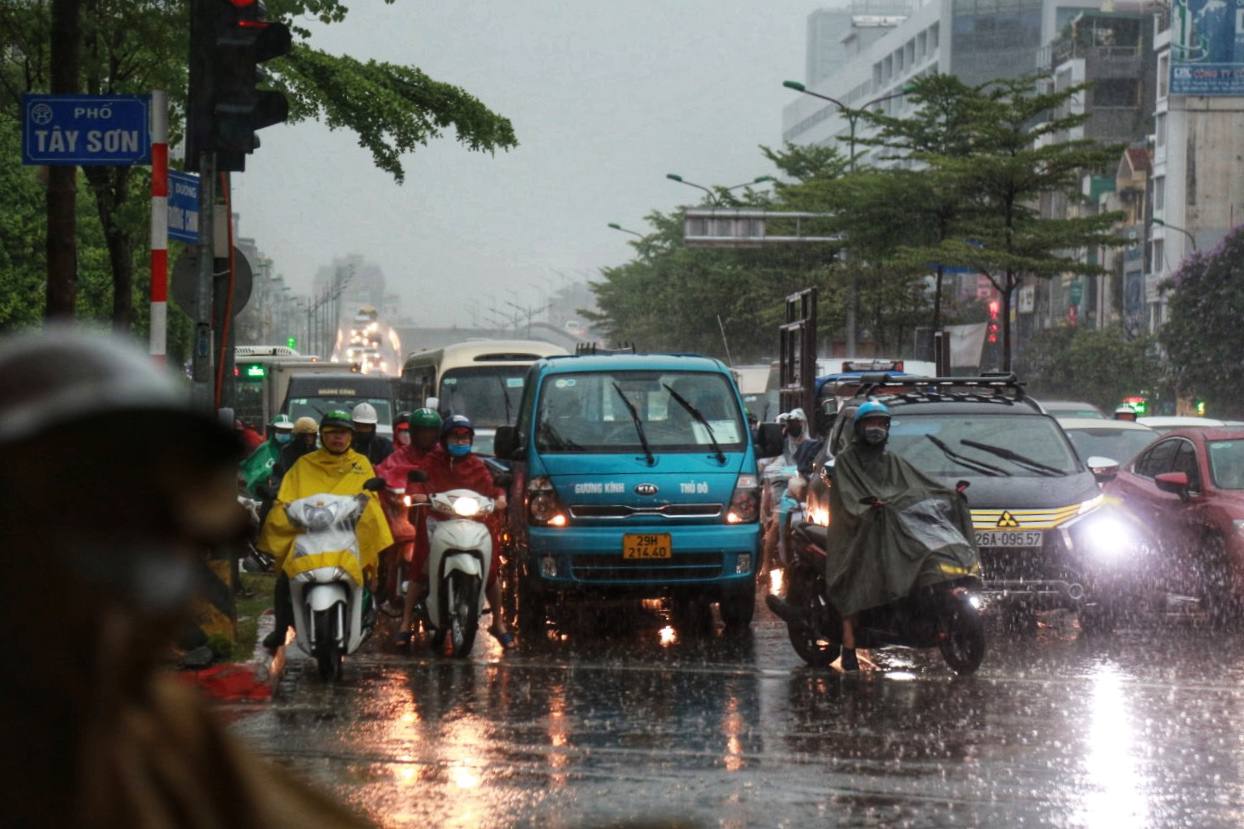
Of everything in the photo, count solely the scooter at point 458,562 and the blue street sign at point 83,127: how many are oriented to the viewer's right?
0

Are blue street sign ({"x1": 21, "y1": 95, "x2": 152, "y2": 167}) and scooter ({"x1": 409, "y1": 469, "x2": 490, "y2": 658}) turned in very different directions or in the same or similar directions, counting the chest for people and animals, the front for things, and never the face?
same or similar directions

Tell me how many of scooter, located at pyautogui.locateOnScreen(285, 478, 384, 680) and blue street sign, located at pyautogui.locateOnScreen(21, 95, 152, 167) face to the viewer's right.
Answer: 0

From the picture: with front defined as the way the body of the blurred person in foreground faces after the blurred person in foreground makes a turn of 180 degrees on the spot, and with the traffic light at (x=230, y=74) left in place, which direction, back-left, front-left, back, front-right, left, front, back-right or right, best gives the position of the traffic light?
right

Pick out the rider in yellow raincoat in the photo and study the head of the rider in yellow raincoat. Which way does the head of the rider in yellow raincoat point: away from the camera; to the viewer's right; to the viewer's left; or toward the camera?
toward the camera

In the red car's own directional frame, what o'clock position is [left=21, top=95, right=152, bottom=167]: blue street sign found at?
The blue street sign is roughly at 3 o'clock from the red car.

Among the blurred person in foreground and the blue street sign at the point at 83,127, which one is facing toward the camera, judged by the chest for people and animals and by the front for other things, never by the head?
the blue street sign

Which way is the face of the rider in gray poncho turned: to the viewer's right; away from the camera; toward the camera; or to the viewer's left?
toward the camera

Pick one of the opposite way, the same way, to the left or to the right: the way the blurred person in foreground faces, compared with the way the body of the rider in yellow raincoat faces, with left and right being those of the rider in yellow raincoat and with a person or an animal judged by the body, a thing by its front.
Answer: to the left

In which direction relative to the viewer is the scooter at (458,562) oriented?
toward the camera

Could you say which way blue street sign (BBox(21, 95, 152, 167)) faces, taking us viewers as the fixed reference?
facing the viewer

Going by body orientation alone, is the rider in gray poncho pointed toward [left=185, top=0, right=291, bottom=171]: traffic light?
no

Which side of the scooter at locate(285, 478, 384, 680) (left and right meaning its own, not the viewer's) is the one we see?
front

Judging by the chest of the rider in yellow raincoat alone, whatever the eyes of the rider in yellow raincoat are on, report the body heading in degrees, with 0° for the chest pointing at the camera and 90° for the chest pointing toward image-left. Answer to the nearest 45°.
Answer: approximately 0°

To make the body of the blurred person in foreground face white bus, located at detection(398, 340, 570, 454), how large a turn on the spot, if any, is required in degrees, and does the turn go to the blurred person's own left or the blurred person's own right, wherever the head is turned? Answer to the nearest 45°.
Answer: approximately 90° to the blurred person's own left

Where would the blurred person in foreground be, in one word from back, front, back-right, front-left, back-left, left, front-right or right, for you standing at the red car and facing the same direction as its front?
front-right

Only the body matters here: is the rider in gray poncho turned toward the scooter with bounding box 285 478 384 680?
no
